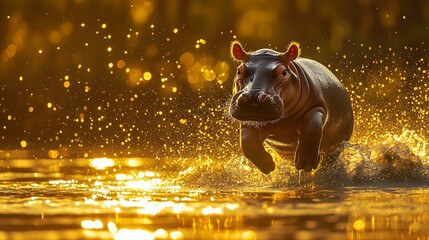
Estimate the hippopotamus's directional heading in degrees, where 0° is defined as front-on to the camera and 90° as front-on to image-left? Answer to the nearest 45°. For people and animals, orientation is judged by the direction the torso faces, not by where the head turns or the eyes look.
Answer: approximately 45°
